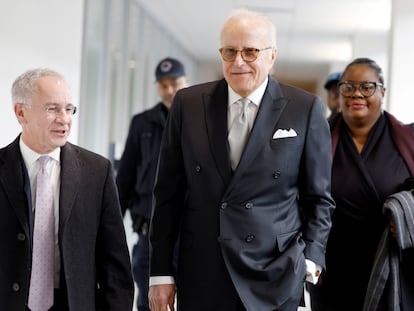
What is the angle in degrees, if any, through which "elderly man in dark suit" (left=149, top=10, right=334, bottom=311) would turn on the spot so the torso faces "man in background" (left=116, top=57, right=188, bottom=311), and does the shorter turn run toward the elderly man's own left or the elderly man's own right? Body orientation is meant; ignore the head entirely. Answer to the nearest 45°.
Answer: approximately 180°

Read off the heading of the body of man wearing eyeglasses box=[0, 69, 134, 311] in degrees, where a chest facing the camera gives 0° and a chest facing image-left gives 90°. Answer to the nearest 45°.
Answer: approximately 0°

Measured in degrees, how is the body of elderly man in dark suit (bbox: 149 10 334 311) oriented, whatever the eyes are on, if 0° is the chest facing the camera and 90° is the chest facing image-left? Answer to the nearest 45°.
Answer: approximately 0°

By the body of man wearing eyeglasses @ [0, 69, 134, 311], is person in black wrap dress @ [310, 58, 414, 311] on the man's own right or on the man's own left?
on the man's own left

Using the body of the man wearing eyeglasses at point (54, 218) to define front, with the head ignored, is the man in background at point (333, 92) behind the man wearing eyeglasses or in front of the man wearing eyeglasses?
behind

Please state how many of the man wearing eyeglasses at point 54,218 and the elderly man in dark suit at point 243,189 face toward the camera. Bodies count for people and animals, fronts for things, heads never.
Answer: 2

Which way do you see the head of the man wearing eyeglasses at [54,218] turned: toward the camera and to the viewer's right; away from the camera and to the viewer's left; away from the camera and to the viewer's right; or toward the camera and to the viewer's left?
toward the camera and to the viewer's right

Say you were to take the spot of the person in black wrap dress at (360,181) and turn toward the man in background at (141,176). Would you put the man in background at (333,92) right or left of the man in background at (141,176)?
right

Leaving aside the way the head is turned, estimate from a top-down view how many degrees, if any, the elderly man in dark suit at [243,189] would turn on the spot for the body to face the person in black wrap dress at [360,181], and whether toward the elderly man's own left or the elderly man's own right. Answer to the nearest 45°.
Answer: approximately 135° to the elderly man's own left
